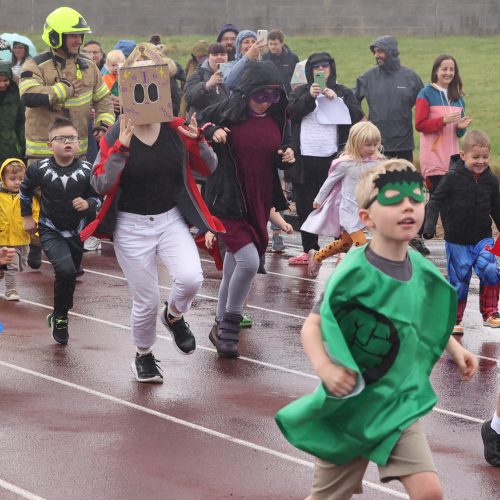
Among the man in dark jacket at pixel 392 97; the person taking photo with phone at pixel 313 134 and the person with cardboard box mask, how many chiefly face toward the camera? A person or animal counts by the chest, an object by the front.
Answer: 3

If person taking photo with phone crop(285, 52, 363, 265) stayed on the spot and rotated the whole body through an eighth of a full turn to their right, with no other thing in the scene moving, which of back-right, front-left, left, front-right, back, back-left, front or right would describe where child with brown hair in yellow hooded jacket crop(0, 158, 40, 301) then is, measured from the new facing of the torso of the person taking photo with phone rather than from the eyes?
front

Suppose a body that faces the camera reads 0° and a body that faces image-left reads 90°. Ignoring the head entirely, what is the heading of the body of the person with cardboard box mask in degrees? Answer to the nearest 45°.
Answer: approximately 0°

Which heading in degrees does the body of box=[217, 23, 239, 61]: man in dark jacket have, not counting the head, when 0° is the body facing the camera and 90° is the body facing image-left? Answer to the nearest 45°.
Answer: approximately 315°

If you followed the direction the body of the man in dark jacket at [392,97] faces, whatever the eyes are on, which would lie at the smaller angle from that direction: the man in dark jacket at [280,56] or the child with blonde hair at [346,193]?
the child with blonde hair

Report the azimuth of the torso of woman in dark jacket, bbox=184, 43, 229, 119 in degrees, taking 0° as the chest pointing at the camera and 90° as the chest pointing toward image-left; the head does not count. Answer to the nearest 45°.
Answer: approximately 315°

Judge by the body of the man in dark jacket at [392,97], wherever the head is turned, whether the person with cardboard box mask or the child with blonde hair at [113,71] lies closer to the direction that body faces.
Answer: the person with cardboard box mask

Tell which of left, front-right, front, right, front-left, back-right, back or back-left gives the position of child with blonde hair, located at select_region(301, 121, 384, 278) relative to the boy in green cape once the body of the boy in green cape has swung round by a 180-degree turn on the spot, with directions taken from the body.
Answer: front-right

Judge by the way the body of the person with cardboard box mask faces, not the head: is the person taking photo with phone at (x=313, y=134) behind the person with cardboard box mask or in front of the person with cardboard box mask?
behind

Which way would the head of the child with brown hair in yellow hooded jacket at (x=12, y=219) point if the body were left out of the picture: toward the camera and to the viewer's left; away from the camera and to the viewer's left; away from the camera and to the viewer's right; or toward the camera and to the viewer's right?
toward the camera and to the viewer's right

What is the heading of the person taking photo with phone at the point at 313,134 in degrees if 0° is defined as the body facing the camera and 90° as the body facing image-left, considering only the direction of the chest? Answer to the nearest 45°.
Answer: approximately 0°

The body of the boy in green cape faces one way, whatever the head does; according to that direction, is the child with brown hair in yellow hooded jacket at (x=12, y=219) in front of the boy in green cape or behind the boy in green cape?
behind

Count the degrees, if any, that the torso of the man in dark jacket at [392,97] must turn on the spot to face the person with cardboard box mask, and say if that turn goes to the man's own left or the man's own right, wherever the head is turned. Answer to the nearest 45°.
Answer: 0° — they already face them

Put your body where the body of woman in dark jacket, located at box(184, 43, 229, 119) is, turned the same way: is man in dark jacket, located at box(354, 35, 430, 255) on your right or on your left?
on your left
